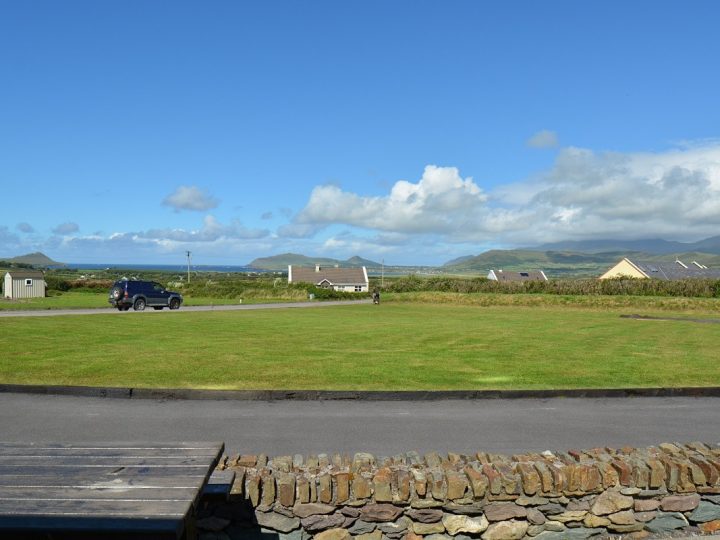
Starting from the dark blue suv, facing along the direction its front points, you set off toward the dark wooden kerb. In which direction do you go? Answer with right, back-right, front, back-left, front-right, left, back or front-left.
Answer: back-right

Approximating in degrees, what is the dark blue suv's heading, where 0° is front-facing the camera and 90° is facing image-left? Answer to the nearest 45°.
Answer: approximately 225°

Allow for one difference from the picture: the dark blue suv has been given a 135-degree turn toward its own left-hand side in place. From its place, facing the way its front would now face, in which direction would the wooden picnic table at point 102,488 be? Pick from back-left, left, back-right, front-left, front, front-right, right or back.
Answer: left
